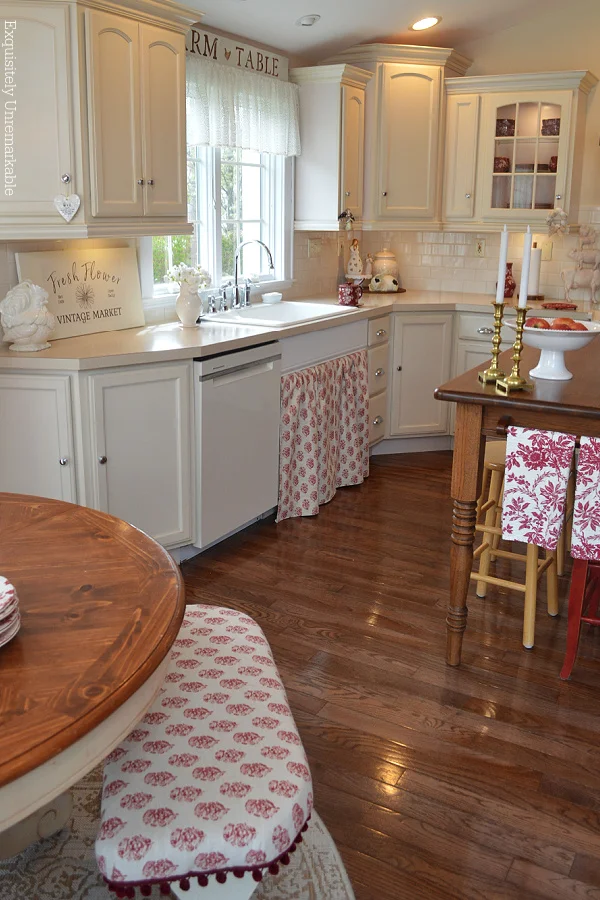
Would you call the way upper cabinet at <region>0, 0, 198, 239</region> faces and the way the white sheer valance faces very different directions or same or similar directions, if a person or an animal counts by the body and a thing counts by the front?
same or similar directions

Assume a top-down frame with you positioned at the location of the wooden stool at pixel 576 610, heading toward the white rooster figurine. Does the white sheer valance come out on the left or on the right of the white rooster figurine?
right

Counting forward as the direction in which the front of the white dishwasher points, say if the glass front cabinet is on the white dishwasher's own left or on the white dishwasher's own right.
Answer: on the white dishwasher's own left

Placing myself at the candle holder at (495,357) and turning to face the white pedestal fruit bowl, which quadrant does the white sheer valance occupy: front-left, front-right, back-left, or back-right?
back-left

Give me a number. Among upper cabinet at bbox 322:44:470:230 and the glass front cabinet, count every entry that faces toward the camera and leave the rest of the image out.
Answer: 2

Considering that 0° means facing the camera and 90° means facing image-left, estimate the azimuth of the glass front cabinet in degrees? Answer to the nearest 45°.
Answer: approximately 0°

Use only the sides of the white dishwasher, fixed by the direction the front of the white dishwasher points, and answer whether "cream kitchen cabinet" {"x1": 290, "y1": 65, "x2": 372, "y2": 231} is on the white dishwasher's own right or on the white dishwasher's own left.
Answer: on the white dishwasher's own left

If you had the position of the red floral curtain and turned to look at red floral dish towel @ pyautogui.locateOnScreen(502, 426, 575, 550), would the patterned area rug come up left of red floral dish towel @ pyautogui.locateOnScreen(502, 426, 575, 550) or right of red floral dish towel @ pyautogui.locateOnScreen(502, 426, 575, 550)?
right

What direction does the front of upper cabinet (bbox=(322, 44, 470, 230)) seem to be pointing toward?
toward the camera

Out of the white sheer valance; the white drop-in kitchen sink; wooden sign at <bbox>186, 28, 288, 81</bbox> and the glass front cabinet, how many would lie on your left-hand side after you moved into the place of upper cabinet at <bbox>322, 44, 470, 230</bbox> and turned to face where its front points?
1

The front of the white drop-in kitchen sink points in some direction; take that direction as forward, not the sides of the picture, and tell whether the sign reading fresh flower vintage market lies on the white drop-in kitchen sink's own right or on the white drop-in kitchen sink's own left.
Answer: on the white drop-in kitchen sink's own right

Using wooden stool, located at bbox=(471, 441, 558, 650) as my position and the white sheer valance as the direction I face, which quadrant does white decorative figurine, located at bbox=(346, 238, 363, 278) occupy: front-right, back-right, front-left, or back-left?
front-right
